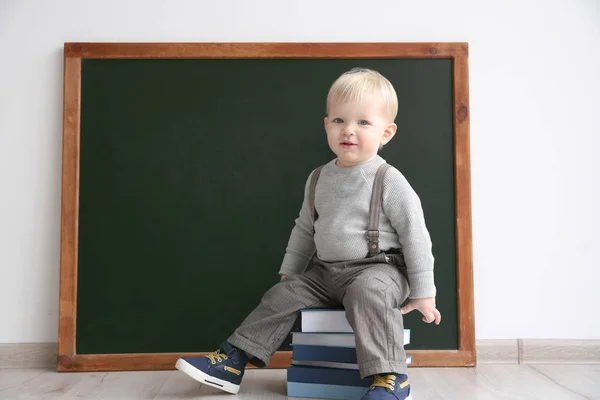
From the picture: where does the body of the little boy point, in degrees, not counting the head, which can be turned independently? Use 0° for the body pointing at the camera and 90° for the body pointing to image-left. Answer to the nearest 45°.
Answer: approximately 45°

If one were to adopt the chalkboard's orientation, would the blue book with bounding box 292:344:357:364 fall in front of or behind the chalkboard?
in front

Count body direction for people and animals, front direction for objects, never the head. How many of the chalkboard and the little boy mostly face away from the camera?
0

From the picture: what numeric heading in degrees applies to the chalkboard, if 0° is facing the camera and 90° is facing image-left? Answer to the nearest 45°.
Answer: approximately 0°
